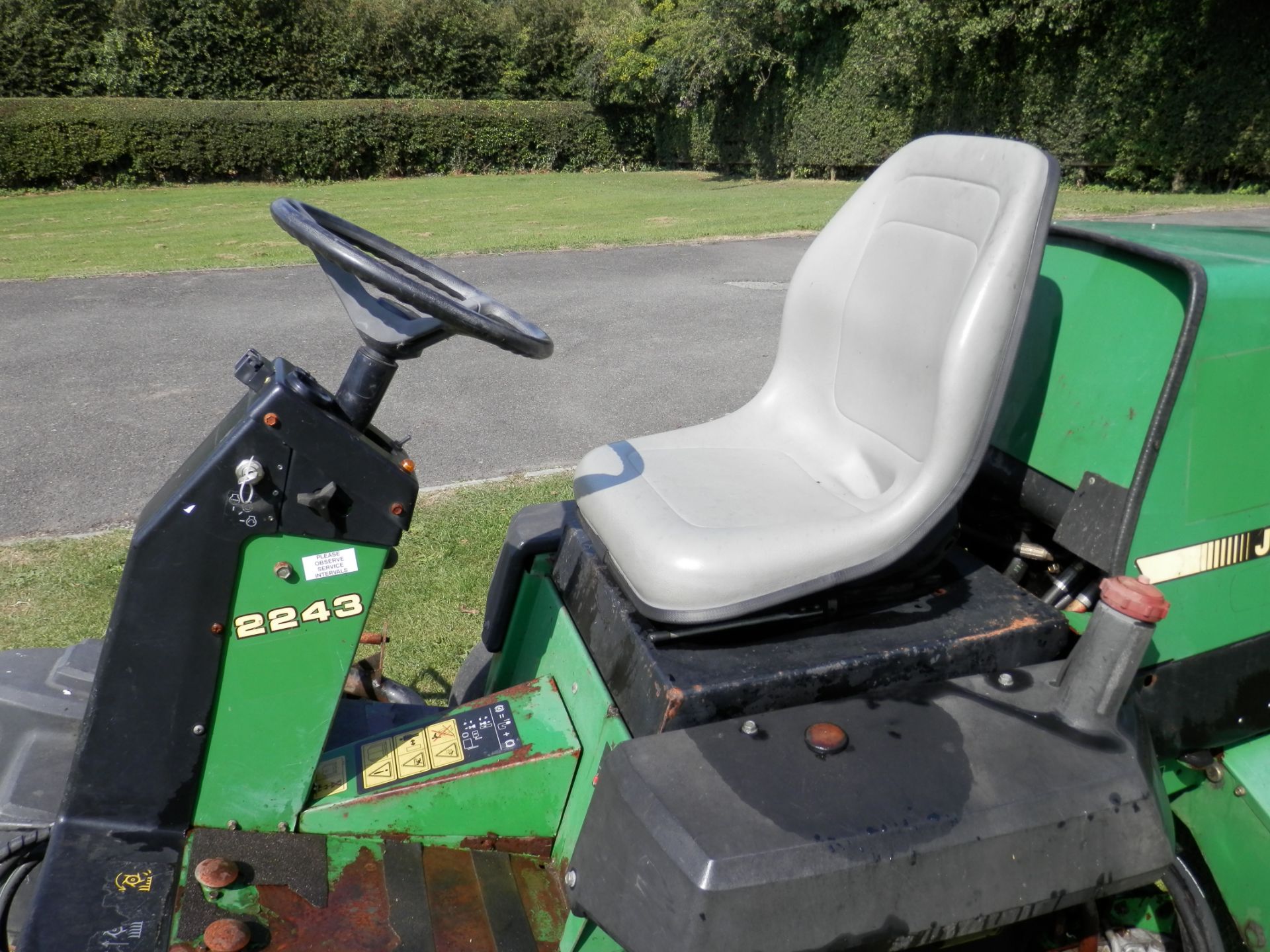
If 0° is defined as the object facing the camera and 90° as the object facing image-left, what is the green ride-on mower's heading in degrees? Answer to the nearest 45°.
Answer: approximately 90°

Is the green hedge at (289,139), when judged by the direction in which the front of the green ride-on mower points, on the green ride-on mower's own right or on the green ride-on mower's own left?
on the green ride-on mower's own right

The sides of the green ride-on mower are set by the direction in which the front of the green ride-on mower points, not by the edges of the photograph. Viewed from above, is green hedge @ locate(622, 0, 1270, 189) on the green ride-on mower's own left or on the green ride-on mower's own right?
on the green ride-on mower's own right

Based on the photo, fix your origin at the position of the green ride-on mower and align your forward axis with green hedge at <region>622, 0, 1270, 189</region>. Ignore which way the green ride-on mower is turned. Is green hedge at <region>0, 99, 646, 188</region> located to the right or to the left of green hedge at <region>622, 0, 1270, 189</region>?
left

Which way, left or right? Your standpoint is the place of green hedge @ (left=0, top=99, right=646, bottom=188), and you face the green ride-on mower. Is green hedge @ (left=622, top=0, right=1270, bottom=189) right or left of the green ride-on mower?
left
